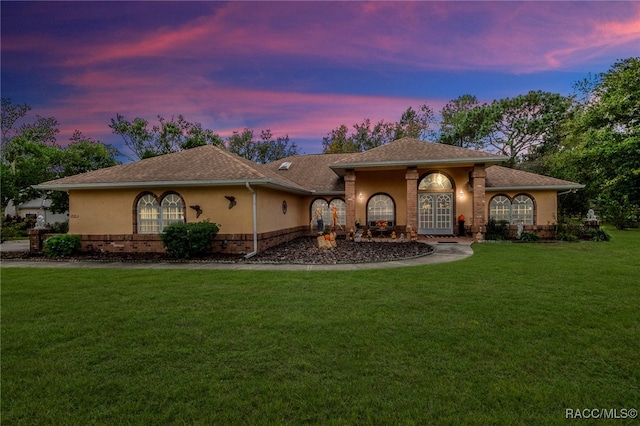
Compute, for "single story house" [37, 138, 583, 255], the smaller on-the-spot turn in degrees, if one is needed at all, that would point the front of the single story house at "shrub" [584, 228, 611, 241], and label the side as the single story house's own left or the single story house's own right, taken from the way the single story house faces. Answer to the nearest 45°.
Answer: approximately 90° to the single story house's own left

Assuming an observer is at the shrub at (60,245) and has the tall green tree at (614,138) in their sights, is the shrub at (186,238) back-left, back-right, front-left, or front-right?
front-right

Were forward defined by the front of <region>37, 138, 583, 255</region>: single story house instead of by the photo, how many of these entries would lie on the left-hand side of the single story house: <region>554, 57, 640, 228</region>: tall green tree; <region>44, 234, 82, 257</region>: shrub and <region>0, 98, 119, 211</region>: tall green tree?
1

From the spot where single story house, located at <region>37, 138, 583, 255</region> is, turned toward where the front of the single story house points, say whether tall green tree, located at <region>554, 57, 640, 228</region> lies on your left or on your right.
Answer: on your left

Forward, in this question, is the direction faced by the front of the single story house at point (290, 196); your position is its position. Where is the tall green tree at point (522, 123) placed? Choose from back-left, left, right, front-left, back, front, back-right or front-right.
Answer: back-left

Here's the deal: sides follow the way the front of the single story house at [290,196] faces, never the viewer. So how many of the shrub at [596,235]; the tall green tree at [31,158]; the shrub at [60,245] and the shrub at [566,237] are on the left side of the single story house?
2

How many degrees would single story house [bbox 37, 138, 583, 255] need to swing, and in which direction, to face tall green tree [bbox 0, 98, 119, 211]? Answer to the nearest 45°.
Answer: approximately 135° to its right

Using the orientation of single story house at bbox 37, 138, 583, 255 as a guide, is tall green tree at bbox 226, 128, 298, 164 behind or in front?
behind

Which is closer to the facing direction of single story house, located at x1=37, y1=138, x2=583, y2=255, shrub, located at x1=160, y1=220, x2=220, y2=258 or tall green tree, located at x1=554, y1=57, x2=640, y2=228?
the shrub

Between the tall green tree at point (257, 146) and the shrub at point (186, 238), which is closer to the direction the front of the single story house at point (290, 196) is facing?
the shrub

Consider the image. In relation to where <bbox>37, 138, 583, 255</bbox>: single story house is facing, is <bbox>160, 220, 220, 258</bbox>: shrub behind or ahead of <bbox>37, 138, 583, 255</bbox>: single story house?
ahead

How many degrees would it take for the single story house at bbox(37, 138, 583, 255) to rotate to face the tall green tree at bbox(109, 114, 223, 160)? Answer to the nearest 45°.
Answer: approximately 135° to its right

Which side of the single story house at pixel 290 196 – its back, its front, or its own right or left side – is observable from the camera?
front
